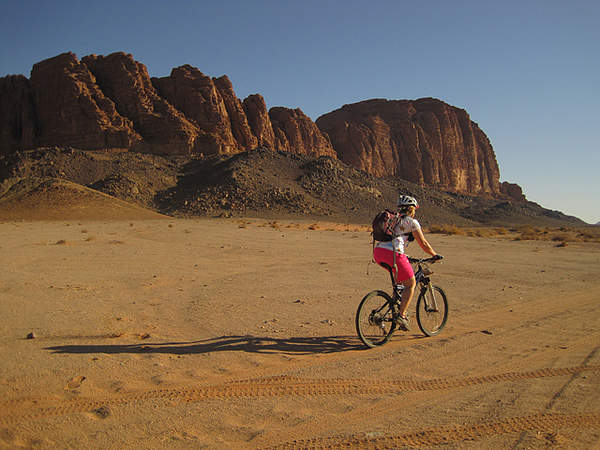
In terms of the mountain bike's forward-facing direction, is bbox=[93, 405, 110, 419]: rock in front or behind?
behind

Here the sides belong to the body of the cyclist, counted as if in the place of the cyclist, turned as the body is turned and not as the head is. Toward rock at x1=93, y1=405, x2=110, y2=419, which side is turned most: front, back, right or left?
back

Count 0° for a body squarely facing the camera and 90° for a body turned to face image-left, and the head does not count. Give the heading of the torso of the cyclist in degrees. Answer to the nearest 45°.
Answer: approximately 225°

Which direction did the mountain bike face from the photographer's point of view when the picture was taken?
facing away from the viewer and to the right of the viewer
